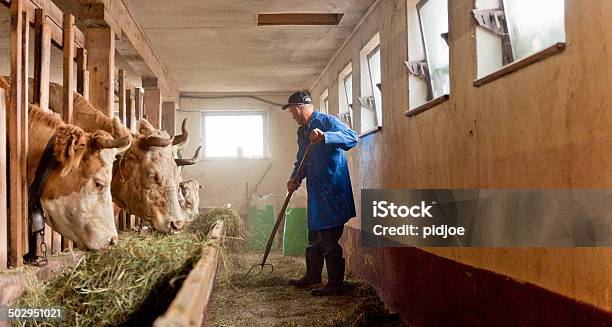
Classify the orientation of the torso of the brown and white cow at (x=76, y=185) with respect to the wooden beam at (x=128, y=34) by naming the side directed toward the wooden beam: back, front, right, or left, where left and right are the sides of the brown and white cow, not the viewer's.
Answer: left

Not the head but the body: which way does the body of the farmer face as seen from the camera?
to the viewer's left

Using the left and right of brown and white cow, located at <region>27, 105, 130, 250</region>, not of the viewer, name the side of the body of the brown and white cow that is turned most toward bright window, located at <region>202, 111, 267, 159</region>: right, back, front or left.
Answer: left

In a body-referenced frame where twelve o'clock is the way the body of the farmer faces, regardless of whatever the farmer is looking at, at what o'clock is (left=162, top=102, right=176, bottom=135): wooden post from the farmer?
The wooden post is roughly at 2 o'clock from the farmer.

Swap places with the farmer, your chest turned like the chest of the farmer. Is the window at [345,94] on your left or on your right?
on your right

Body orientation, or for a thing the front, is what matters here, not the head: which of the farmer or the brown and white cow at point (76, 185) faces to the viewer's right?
the brown and white cow

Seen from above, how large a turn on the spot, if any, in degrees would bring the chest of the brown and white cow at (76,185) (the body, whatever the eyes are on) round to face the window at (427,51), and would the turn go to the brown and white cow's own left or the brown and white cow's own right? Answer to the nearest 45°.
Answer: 0° — it already faces it

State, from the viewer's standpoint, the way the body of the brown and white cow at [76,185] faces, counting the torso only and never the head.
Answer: to the viewer's right

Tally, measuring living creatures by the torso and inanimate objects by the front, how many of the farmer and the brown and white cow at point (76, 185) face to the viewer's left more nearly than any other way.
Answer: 1

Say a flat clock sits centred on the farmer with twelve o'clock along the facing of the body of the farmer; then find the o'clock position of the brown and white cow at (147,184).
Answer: The brown and white cow is roughly at 11 o'clock from the farmer.
